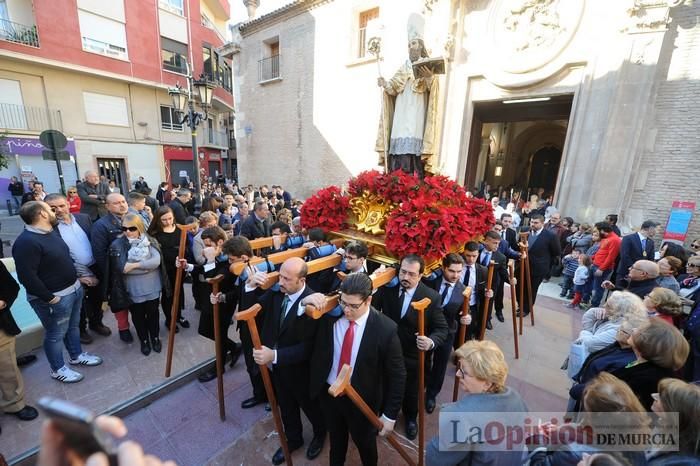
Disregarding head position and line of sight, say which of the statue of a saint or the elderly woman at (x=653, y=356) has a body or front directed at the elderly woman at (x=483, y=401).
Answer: the statue of a saint

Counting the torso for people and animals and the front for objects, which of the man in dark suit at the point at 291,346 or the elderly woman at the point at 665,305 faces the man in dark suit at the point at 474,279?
the elderly woman

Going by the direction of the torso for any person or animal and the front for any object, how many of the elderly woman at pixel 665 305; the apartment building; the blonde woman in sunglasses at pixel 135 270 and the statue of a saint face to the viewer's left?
1

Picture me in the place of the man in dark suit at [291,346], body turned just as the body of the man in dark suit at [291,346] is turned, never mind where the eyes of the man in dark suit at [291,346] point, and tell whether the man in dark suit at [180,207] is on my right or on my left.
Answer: on my right

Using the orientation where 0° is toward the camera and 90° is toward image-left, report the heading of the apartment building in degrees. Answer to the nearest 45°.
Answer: approximately 315°

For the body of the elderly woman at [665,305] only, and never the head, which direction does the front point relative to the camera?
to the viewer's left

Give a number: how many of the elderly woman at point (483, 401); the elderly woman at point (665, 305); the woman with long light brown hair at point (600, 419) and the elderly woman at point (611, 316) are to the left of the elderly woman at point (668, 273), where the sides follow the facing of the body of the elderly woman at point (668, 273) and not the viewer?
4

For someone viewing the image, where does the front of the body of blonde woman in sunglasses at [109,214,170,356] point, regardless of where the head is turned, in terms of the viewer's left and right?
facing the viewer

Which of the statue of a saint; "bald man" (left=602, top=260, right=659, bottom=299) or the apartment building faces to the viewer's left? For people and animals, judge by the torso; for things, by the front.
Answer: the bald man

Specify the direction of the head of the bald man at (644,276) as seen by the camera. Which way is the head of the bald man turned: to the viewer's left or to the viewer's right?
to the viewer's left

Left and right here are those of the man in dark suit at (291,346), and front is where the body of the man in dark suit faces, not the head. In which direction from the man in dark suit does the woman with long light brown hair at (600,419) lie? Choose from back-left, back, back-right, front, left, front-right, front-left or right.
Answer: left

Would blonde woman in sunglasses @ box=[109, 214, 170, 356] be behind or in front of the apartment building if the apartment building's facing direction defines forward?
in front

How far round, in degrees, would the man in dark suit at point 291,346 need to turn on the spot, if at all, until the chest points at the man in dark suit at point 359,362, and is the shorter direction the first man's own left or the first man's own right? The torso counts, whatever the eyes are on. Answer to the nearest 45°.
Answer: approximately 90° to the first man's own left

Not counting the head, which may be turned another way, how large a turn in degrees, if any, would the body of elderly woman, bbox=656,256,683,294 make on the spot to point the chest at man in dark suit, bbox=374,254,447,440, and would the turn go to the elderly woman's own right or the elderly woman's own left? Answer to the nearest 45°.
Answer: approximately 45° to the elderly woman's own left

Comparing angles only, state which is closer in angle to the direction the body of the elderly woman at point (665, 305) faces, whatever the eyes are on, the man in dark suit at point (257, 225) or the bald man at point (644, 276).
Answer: the man in dark suit

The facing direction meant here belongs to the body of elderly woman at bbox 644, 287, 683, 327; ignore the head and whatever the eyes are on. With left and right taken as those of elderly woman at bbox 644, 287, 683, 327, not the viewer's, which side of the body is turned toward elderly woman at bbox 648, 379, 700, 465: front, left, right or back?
left

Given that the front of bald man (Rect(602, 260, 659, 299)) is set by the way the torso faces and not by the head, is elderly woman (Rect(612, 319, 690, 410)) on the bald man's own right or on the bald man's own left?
on the bald man's own left

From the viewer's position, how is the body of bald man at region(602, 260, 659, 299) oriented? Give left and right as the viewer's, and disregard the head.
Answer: facing to the left of the viewer
